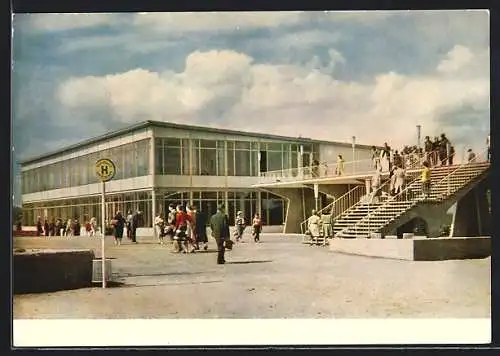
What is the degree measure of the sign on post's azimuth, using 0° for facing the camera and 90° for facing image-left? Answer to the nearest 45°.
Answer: approximately 0°

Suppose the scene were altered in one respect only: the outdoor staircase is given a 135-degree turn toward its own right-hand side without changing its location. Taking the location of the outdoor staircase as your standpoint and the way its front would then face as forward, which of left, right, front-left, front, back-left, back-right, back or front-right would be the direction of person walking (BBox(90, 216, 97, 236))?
left

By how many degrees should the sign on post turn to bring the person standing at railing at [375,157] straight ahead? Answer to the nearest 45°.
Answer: approximately 90° to its left

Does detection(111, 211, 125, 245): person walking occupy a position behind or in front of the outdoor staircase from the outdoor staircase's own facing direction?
in front

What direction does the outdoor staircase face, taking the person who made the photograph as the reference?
facing the viewer and to the left of the viewer

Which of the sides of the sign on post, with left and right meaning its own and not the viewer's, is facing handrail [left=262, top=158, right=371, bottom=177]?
back

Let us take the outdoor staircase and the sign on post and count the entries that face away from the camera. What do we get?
0
